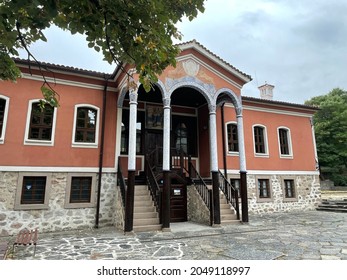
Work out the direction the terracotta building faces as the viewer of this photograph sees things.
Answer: facing the viewer and to the right of the viewer

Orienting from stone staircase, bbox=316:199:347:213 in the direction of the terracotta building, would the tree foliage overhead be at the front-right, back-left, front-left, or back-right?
front-left

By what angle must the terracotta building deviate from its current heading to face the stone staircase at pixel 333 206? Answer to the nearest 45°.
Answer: approximately 45° to its left

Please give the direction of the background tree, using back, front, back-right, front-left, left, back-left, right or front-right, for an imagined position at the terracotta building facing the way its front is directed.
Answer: left

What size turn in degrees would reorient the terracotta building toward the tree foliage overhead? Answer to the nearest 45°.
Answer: approximately 45° to its right

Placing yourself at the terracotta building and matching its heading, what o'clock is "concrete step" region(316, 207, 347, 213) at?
The concrete step is roughly at 10 o'clock from the terracotta building.

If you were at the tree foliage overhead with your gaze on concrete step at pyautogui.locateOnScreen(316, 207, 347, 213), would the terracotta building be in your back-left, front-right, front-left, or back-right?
front-left
